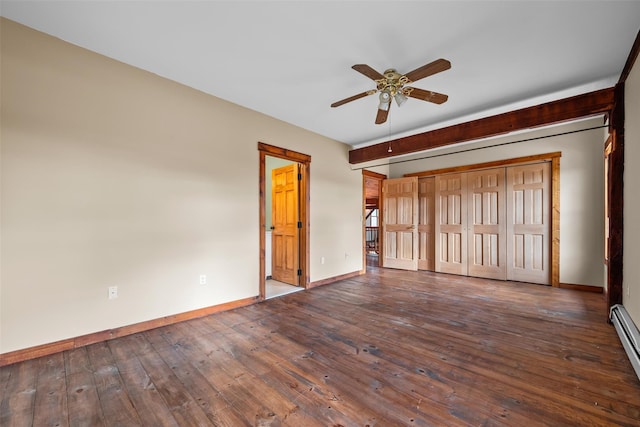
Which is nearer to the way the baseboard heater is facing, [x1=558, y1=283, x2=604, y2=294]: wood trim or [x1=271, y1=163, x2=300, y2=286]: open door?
the open door

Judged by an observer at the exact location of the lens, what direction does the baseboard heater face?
facing to the left of the viewer

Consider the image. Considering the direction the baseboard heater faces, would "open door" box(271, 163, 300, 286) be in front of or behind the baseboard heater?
in front

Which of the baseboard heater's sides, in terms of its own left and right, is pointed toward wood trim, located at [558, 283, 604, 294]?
right

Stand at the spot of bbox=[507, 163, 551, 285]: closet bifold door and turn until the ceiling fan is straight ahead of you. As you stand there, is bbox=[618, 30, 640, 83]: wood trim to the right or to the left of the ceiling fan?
left

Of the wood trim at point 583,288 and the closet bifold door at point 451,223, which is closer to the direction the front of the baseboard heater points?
the closet bifold door

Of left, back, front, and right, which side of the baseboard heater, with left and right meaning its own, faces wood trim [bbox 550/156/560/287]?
right

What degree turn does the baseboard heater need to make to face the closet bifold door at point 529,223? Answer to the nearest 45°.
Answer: approximately 45° to its right

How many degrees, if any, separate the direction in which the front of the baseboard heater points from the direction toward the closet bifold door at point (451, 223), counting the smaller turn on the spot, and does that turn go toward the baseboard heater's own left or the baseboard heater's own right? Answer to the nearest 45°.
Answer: approximately 45° to the baseboard heater's own right
